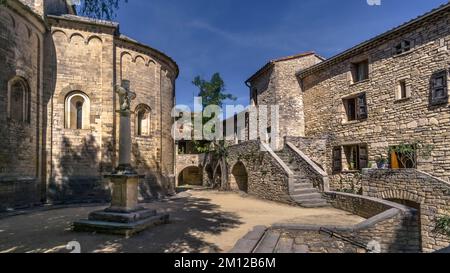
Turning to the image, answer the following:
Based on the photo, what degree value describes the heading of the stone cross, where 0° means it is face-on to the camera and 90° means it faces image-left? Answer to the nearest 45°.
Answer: approximately 45°

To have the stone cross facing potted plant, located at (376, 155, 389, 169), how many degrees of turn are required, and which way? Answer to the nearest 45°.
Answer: approximately 135° to its left

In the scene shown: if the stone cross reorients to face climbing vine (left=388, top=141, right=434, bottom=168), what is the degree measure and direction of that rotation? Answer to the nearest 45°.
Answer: approximately 135° to its left

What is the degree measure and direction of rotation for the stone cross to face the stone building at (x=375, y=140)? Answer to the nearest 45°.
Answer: approximately 135° to its left
